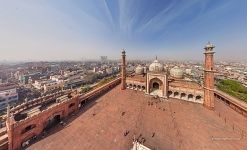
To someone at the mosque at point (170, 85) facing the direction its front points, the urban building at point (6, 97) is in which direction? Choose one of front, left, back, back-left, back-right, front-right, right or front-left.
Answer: front-right

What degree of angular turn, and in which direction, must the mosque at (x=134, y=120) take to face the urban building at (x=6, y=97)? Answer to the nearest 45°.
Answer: approximately 90° to its right

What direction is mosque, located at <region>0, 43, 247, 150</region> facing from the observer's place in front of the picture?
facing the viewer and to the left of the viewer
